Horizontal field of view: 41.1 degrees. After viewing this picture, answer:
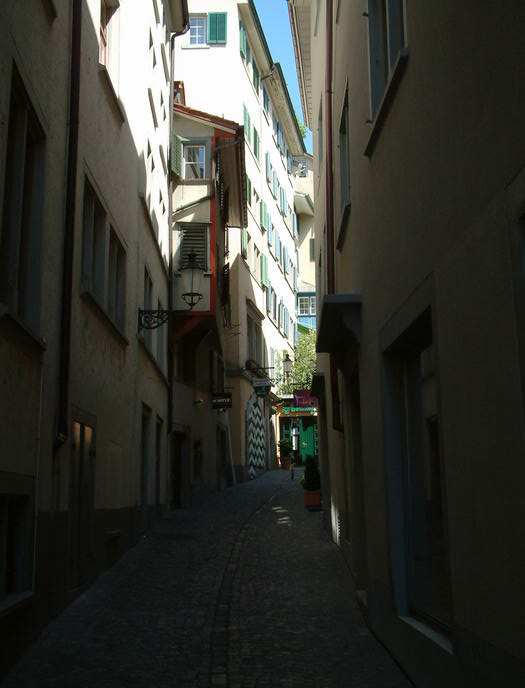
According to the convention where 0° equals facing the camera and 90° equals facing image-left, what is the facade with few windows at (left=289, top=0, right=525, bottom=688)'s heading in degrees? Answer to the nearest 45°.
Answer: approximately 90°

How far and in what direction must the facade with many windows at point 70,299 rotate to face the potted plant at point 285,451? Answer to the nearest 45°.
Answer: approximately 90° to its left

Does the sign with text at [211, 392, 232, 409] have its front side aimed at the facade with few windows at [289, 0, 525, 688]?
yes

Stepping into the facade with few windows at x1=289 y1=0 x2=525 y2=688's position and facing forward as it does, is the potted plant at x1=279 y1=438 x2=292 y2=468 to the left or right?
on its right

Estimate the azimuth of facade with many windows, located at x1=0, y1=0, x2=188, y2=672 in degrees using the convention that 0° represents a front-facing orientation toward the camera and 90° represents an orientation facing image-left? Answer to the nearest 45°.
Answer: approximately 270°
